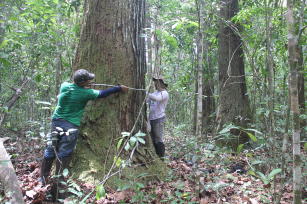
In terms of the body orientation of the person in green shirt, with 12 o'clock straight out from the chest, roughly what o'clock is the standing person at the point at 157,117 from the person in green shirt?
The standing person is roughly at 12 o'clock from the person in green shirt.

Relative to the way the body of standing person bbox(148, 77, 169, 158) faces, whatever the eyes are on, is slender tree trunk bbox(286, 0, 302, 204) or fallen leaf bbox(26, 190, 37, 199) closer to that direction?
the fallen leaf

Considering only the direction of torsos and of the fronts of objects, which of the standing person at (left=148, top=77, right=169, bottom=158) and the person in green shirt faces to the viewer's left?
the standing person

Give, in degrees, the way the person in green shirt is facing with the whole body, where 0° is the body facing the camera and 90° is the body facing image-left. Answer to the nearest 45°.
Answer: approximately 225°

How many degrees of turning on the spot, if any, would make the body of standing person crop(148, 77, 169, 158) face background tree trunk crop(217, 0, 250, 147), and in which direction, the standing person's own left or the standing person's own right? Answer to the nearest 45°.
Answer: approximately 135° to the standing person's own right
